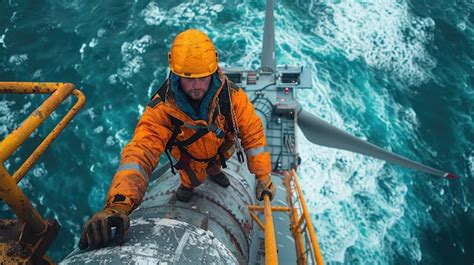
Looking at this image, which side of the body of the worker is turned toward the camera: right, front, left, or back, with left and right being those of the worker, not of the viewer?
front

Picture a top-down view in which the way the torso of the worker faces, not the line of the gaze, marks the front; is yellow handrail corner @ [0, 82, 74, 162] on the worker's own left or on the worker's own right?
on the worker's own right

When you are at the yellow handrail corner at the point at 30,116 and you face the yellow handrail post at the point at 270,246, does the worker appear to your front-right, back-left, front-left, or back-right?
front-left

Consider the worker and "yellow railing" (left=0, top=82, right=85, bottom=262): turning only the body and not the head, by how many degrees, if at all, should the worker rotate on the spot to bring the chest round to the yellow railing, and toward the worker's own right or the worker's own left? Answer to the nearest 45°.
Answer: approximately 45° to the worker's own right

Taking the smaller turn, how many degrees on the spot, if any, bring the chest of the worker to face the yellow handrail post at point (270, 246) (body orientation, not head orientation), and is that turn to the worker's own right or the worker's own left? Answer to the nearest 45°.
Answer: approximately 45° to the worker's own left

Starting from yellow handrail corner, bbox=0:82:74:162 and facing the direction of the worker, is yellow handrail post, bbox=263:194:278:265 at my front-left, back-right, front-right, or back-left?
front-right
